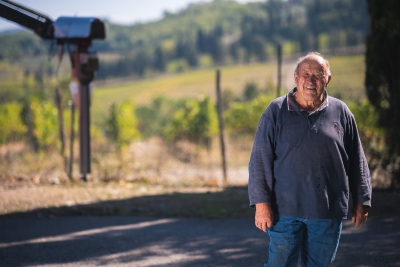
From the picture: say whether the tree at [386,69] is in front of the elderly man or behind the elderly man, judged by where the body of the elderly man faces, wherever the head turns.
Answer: behind

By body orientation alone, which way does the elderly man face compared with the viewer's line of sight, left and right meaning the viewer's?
facing the viewer
